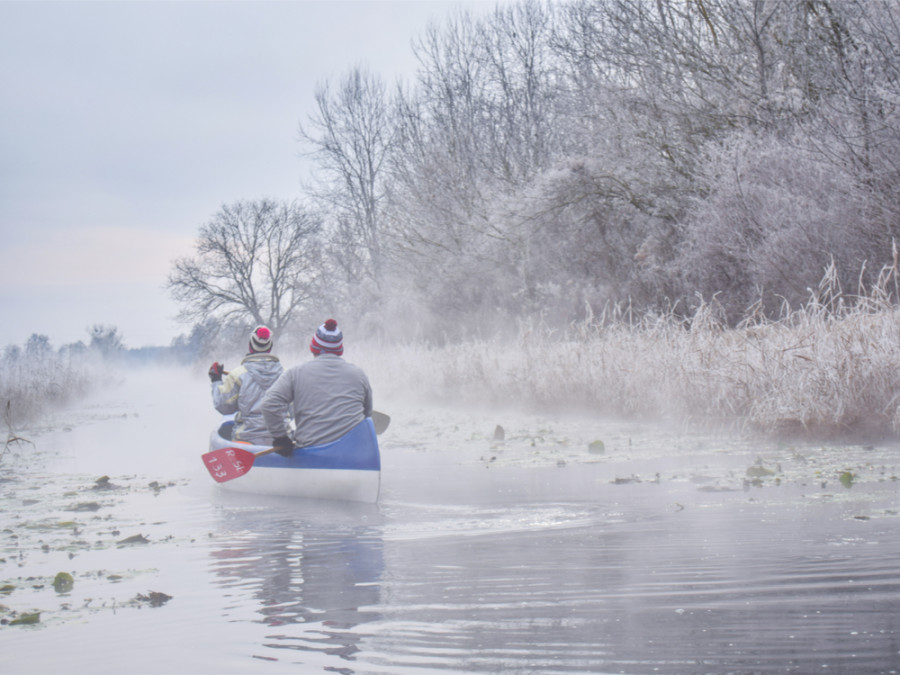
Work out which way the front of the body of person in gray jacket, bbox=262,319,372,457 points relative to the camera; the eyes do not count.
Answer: away from the camera

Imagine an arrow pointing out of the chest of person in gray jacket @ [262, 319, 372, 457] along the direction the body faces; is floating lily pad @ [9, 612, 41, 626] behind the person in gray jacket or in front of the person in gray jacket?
behind

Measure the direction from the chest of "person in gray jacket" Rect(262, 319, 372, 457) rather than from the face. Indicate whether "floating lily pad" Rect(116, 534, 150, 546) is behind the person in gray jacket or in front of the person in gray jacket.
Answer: behind

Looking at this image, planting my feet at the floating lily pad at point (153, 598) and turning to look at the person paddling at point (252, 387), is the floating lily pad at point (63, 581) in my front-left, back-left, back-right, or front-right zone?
front-left

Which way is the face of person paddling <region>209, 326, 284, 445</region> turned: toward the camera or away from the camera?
away from the camera

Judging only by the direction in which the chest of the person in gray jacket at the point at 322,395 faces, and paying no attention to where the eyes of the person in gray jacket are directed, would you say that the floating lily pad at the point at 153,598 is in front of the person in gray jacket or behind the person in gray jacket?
behind

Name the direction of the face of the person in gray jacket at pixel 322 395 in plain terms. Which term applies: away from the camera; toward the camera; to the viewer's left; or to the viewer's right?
away from the camera

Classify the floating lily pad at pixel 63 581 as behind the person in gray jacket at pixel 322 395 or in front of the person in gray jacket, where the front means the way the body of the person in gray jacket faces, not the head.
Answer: behind

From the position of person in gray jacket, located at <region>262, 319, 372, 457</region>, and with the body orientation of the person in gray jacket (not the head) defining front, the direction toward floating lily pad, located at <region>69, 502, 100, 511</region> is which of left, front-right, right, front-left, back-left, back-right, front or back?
left
